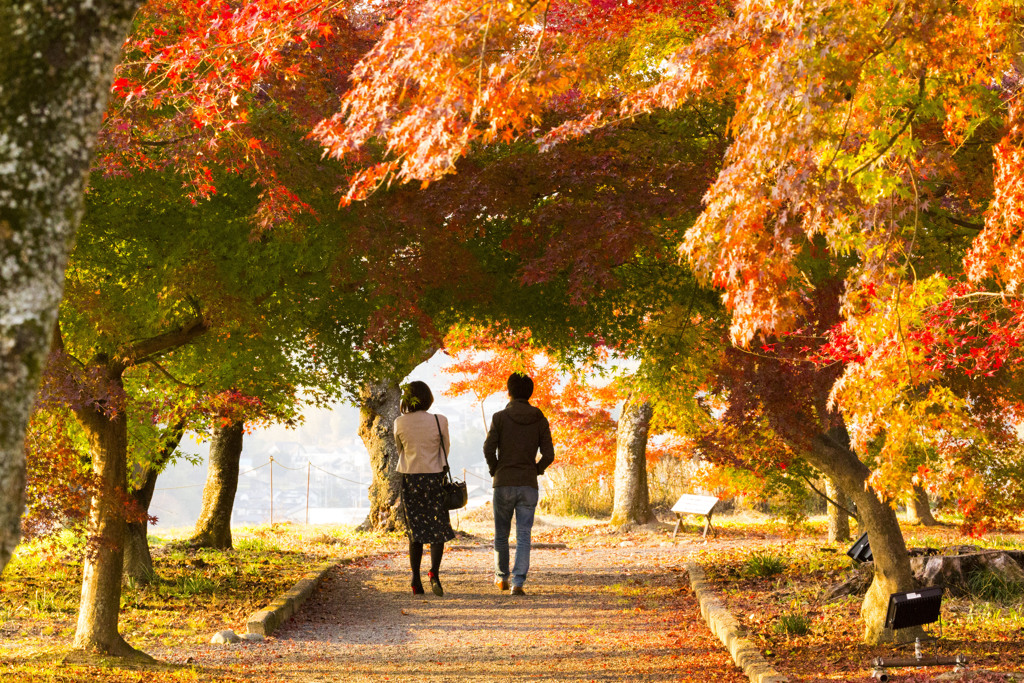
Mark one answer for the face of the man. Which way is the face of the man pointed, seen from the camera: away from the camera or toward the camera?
away from the camera

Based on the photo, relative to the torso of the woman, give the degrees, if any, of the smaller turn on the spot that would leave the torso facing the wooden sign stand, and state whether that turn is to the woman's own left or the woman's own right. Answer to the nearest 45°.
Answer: approximately 45° to the woman's own right

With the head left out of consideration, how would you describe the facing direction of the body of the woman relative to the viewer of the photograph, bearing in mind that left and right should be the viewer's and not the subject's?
facing away from the viewer

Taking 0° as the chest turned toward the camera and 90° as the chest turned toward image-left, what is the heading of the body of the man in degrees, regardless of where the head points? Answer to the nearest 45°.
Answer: approximately 180°

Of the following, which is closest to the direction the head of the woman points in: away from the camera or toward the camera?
away from the camera

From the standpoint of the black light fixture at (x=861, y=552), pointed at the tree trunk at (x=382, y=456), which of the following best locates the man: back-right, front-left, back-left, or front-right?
front-left

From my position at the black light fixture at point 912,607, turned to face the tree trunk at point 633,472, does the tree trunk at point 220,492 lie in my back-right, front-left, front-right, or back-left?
front-left

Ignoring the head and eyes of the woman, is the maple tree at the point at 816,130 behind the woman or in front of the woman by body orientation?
behind

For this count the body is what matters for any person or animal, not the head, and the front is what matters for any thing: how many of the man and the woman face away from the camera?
2

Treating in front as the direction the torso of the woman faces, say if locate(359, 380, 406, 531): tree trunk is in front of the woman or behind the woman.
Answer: in front

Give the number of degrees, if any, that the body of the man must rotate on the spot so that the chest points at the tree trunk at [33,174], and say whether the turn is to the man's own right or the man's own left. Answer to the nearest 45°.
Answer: approximately 180°

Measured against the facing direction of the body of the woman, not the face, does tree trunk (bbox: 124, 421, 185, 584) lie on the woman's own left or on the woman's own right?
on the woman's own left

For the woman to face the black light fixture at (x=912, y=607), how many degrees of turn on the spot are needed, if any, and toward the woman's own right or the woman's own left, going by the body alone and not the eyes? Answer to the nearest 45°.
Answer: approximately 135° to the woman's own right
